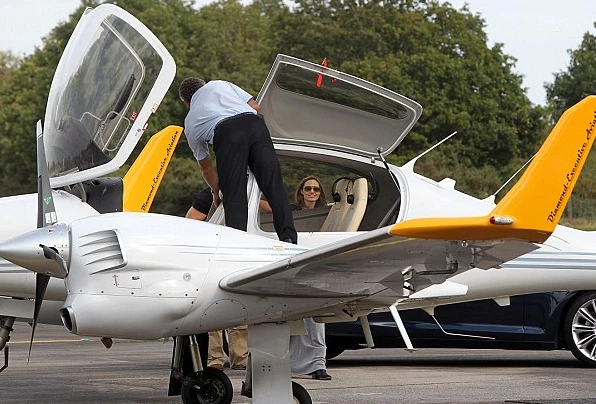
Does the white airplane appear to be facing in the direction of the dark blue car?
no

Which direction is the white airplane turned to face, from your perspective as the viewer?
facing the viewer and to the left of the viewer
